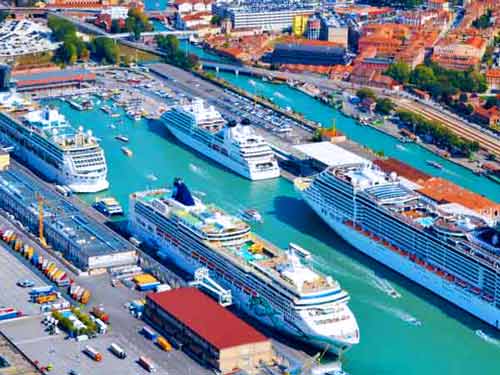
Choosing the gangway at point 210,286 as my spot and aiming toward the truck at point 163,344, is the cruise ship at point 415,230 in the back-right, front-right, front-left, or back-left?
back-left

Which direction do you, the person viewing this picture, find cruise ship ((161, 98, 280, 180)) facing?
facing away from the viewer and to the left of the viewer

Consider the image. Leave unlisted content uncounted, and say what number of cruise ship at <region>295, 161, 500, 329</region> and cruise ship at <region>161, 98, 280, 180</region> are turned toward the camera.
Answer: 0

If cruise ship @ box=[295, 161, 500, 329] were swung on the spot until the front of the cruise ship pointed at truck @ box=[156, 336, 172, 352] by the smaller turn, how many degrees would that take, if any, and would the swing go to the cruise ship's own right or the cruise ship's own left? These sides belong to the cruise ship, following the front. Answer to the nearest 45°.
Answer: approximately 90° to the cruise ship's own left

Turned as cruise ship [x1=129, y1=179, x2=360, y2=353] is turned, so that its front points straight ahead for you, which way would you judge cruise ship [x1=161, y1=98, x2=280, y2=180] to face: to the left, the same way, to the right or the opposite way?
the opposite way

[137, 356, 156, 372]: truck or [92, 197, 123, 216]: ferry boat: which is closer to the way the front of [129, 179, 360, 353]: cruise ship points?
the truck

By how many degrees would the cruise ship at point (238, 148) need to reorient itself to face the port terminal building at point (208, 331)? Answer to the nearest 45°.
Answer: approximately 135° to its left

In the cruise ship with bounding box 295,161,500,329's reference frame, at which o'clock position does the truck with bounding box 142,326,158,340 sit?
The truck is roughly at 9 o'clock from the cruise ship.

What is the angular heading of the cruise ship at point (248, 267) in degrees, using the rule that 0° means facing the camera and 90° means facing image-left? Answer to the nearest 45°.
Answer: approximately 315°

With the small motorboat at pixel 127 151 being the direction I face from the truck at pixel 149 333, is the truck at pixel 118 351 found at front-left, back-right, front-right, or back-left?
back-left

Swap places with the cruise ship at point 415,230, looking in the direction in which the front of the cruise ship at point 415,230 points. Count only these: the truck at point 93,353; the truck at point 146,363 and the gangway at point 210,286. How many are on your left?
3
